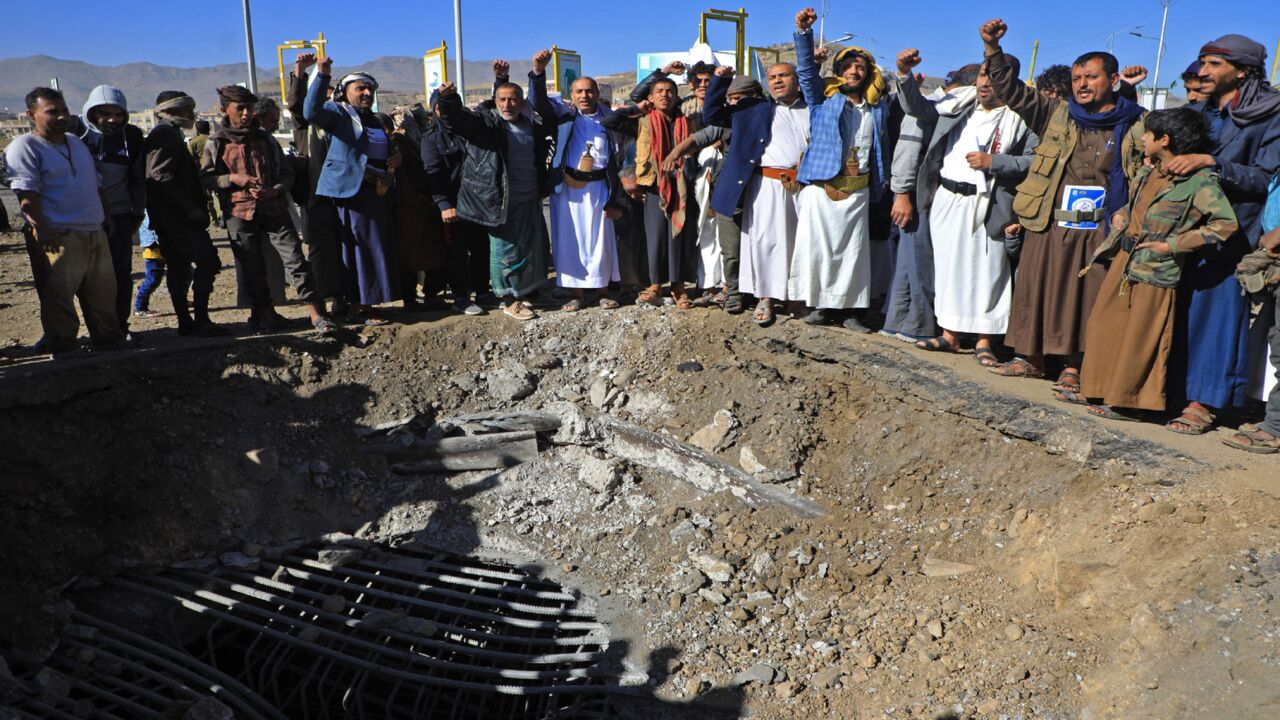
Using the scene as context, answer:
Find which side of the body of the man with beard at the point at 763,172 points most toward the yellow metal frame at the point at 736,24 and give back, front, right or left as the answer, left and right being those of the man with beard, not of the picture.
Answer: back

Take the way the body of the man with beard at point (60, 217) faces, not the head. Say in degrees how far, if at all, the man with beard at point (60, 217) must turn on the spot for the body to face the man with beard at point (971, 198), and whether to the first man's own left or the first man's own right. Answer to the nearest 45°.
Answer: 0° — they already face them

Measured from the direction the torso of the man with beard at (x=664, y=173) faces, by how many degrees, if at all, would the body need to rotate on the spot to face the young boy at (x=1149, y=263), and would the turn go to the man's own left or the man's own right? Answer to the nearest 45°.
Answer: approximately 45° to the man's own left

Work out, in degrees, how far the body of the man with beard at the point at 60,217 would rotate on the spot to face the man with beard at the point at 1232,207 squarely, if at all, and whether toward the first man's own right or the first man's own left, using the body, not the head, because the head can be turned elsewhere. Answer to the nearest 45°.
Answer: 0° — they already face them

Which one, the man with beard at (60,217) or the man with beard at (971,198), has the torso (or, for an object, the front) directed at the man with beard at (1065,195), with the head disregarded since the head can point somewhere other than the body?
the man with beard at (60,217)

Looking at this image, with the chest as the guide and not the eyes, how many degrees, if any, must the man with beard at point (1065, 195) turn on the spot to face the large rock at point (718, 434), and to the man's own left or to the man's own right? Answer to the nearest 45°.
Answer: approximately 45° to the man's own right

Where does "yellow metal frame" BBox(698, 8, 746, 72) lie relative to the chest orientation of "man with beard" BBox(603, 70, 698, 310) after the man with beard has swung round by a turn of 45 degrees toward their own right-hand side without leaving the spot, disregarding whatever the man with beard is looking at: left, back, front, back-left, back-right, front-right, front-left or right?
back-right

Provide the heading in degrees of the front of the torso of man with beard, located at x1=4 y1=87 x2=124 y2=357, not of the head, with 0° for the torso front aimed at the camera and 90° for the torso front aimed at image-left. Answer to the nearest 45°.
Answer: approximately 315°

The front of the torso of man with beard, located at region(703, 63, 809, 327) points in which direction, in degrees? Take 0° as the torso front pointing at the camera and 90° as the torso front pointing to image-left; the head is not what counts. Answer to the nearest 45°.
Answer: approximately 0°

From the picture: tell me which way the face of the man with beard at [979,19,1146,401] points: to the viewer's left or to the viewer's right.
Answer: to the viewer's left

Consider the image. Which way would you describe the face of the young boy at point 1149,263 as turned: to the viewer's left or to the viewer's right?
to the viewer's left
